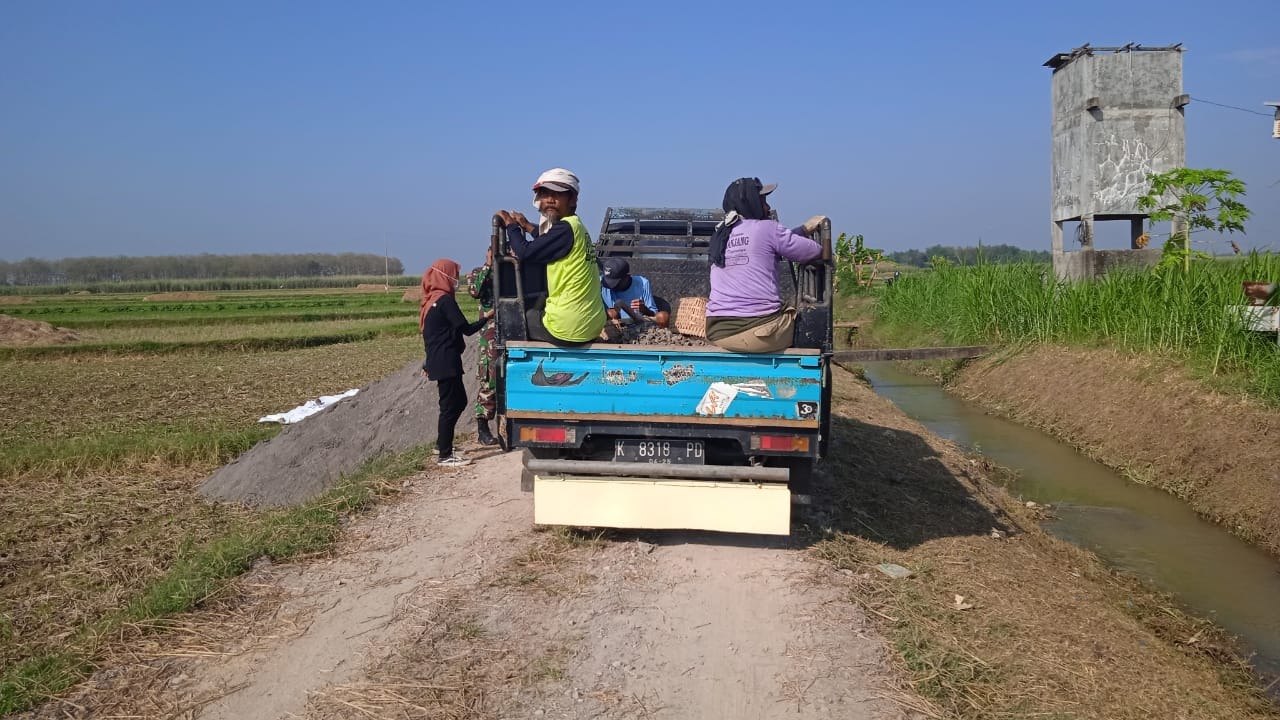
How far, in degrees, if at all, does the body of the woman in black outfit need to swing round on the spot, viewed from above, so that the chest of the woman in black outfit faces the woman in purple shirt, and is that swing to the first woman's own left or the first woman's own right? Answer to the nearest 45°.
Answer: approximately 45° to the first woman's own right

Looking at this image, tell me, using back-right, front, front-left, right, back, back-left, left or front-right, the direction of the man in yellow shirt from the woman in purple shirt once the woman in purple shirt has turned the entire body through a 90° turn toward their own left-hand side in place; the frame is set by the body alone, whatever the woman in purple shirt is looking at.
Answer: front-left

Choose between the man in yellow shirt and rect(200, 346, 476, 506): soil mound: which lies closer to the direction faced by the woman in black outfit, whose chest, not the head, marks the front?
the man in yellow shirt

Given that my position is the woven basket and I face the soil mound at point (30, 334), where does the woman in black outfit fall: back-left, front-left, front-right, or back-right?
front-left

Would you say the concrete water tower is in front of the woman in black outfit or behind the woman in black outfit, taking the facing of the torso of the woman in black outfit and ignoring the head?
in front

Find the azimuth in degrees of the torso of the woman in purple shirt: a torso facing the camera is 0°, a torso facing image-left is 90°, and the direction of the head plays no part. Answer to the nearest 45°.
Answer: approximately 225°

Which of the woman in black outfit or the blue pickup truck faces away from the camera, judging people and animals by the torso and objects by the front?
the blue pickup truck

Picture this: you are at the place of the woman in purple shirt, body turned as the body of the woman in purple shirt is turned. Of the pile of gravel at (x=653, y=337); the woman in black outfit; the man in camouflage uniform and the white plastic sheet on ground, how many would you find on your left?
4

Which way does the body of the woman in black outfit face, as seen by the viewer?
to the viewer's right

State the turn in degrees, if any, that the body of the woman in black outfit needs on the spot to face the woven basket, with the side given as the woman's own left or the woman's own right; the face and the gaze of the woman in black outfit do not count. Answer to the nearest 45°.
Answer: approximately 45° to the woman's own right

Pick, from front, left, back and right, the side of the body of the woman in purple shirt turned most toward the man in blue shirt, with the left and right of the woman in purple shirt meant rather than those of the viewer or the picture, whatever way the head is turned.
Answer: left

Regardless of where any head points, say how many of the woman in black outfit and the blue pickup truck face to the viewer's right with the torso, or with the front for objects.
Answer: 1

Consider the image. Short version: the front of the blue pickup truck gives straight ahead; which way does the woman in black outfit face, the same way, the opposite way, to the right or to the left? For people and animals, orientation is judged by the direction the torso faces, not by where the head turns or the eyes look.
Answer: to the right

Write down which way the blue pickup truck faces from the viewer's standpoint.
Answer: facing away from the viewer
